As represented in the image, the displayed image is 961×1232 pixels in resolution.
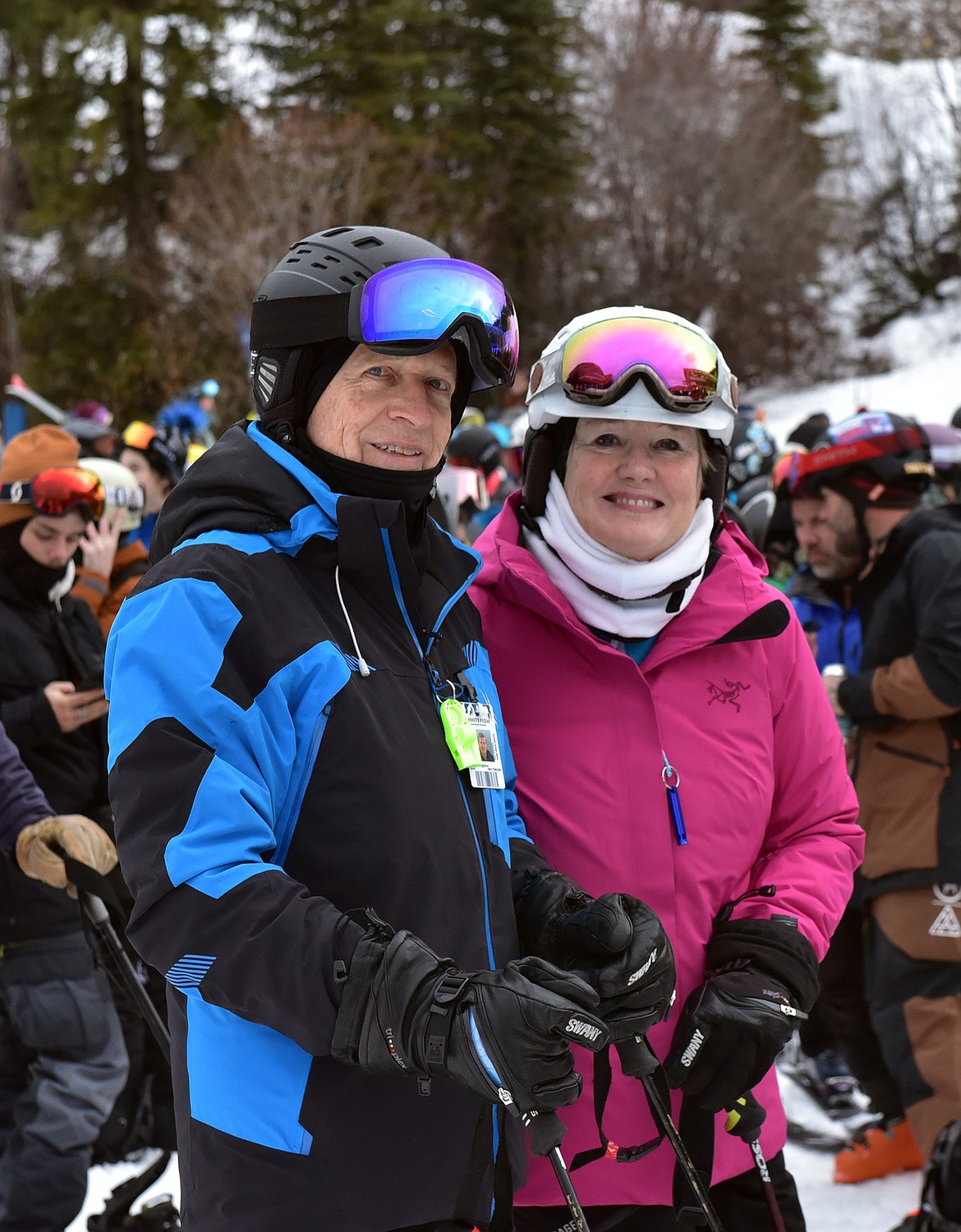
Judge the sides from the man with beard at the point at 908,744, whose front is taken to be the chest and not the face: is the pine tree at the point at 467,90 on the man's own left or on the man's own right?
on the man's own right

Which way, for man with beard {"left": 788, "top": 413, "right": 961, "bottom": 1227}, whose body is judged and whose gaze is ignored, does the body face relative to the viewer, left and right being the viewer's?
facing to the left of the viewer

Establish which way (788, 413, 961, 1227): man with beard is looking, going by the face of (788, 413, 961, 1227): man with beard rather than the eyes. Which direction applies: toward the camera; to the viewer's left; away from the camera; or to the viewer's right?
to the viewer's left

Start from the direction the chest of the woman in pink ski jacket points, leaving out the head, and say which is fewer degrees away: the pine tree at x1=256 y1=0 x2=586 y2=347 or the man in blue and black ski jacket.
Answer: the man in blue and black ski jacket

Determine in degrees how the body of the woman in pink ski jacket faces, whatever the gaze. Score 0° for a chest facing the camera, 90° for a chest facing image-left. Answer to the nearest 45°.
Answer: approximately 0°

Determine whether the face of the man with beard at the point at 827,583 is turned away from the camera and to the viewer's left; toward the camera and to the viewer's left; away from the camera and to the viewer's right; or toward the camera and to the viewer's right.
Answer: toward the camera and to the viewer's left

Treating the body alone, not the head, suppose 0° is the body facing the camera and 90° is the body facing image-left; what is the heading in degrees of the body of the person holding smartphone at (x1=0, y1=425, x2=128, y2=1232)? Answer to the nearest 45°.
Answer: approximately 315°

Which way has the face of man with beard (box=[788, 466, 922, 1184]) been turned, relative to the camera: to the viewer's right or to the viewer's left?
to the viewer's left

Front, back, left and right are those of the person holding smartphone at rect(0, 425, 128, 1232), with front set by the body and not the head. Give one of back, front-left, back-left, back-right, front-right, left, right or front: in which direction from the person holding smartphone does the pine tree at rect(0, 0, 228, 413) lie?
back-left

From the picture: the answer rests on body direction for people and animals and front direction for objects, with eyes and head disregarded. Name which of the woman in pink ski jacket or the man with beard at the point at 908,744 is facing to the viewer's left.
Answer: the man with beard

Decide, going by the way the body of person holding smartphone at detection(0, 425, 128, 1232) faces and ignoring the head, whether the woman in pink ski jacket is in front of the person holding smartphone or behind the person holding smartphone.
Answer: in front
